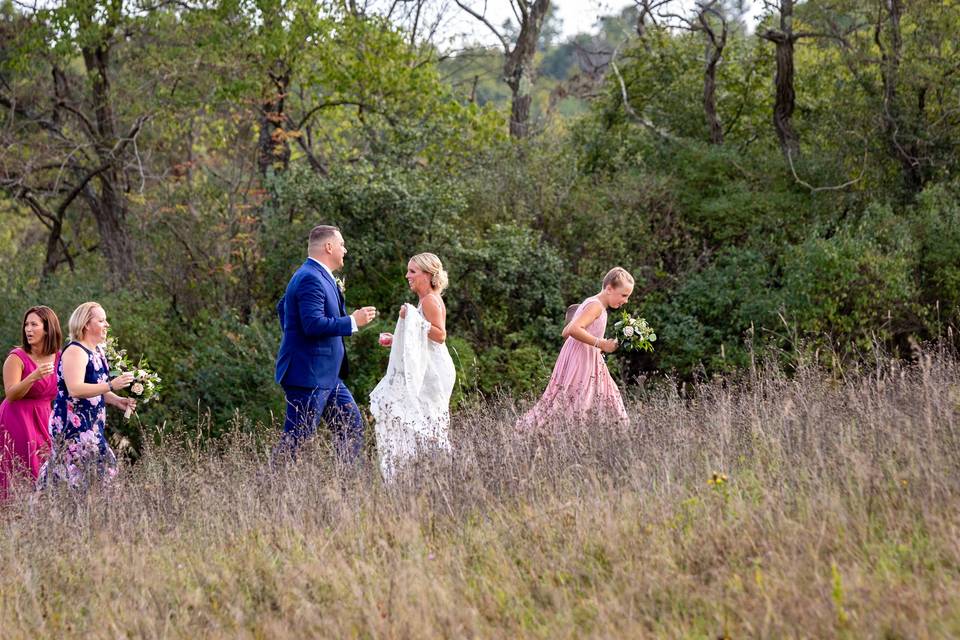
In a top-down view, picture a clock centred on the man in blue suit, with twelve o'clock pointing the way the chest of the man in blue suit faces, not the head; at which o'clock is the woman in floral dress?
The woman in floral dress is roughly at 6 o'clock from the man in blue suit.

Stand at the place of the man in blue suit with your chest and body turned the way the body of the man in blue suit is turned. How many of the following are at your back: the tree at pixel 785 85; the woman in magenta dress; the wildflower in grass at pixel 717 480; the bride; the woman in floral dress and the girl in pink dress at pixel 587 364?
2

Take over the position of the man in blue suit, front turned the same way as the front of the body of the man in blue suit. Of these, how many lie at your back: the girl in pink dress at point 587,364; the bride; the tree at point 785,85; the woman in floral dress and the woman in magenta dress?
2

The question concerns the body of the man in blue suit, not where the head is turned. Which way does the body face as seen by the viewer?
to the viewer's right

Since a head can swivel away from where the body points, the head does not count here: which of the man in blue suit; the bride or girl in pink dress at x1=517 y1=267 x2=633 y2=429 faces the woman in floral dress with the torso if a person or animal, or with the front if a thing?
the bride

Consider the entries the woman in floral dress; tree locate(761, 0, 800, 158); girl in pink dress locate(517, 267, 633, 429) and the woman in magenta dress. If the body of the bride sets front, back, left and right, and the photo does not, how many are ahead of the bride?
2

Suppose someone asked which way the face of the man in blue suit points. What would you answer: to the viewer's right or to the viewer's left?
to the viewer's right

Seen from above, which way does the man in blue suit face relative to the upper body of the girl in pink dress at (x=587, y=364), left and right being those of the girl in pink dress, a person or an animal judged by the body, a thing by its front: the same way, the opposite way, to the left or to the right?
the same way

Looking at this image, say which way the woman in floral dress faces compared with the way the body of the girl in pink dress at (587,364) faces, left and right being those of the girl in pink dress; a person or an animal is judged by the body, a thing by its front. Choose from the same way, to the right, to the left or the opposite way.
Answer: the same way

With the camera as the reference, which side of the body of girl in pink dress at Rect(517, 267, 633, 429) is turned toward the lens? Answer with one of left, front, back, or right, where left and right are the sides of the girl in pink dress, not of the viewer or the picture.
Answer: right

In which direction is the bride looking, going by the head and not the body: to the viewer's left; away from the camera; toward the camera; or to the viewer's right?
to the viewer's left

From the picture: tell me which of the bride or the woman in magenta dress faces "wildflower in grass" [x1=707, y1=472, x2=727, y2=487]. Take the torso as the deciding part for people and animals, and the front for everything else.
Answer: the woman in magenta dress

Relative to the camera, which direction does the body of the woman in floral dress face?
to the viewer's right

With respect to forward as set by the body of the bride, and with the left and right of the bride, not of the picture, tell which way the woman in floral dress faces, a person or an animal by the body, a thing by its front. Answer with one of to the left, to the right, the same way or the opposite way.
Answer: the opposite way

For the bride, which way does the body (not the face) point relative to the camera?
to the viewer's left

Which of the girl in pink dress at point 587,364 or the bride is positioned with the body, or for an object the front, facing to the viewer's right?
the girl in pink dress

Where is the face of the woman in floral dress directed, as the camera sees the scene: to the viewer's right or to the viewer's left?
to the viewer's right

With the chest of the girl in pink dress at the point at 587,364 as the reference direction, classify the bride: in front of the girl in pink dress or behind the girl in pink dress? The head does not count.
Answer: behind

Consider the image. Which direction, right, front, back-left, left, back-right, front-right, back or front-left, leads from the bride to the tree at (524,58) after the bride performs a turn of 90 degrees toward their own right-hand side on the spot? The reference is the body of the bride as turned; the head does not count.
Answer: front
